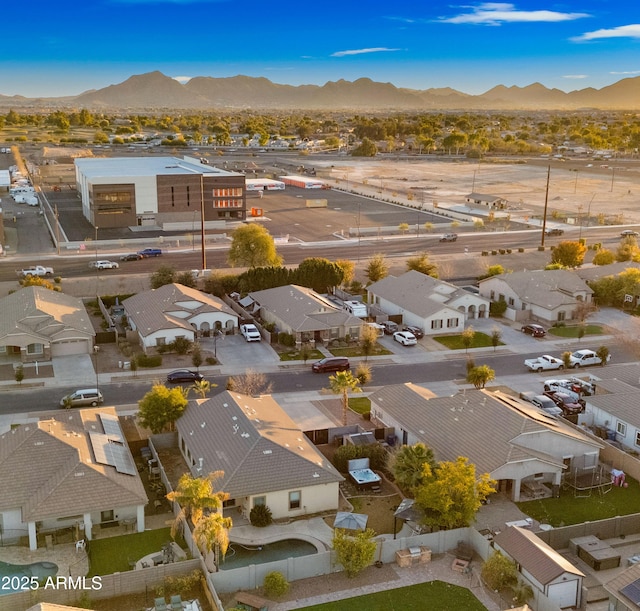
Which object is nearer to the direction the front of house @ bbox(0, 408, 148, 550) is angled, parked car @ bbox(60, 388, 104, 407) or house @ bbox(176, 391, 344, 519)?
the parked car

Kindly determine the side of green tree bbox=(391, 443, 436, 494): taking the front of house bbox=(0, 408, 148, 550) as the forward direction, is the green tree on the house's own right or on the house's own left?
on the house's own right

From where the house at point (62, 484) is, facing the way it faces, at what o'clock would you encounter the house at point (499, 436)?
the house at point (499, 436) is roughly at 3 o'clock from the house at point (62, 484).

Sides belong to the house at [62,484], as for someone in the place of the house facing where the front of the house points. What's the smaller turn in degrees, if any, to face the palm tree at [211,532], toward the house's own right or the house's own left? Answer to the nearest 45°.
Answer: approximately 135° to the house's own right

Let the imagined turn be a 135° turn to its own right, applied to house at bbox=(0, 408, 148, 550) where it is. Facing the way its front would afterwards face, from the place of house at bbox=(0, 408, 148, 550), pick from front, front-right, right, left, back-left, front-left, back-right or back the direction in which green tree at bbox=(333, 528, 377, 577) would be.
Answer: front

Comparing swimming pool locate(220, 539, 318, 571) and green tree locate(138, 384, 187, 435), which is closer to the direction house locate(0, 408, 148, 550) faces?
the green tree

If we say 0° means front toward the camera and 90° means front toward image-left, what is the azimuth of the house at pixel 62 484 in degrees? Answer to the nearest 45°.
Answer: approximately 180°

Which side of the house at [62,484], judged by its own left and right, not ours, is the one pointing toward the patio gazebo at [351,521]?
right

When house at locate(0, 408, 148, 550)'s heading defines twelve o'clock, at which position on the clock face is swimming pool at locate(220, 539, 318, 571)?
The swimming pool is roughly at 4 o'clock from the house.

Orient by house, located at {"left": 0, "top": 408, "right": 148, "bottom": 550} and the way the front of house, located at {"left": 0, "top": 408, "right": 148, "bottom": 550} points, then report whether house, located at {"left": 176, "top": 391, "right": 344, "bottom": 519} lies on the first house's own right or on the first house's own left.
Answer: on the first house's own right

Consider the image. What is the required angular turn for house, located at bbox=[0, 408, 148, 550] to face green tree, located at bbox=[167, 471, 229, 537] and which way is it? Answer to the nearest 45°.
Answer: approximately 135° to its right

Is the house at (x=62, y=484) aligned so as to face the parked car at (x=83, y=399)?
yes
